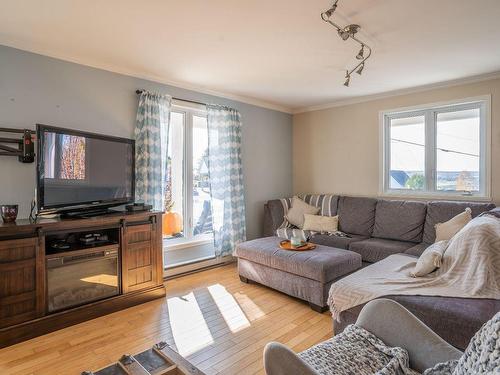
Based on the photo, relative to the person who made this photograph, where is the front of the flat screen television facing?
facing the viewer and to the right of the viewer

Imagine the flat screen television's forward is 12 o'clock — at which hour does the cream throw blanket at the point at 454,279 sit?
The cream throw blanket is roughly at 12 o'clock from the flat screen television.

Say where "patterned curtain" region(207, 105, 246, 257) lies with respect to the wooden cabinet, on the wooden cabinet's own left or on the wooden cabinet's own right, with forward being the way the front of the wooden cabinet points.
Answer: on the wooden cabinet's own left

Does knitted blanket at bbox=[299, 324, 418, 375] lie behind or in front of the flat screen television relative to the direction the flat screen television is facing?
in front

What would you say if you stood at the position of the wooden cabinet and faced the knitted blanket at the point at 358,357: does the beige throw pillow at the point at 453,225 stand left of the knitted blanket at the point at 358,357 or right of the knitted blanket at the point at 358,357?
left

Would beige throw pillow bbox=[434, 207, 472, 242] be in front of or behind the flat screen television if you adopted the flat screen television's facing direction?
in front

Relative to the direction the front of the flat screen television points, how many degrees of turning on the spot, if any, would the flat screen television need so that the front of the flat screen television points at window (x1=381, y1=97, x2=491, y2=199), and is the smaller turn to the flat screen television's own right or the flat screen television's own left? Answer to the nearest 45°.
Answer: approximately 45° to the flat screen television's own left

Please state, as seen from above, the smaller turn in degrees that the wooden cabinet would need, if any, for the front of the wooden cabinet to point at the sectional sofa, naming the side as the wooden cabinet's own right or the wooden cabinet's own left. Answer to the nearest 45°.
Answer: approximately 45° to the wooden cabinet's own left

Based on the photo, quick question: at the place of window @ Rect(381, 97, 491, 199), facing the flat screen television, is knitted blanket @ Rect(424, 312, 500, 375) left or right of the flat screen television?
left

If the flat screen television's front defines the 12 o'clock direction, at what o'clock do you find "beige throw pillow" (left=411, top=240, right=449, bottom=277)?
The beige throw pillow is roughly at 12 o'clock from the flat screen television.

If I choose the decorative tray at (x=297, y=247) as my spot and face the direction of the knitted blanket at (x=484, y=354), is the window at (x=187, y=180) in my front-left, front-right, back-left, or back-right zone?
back-right

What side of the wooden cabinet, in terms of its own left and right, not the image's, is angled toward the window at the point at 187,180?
left

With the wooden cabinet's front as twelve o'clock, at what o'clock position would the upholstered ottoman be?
The upholstered ottoman is roughly at 11 o'clock from the wooden cabinet.

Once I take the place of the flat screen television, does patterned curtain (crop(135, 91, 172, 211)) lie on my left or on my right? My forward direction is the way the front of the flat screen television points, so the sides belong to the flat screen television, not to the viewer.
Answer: on my left
